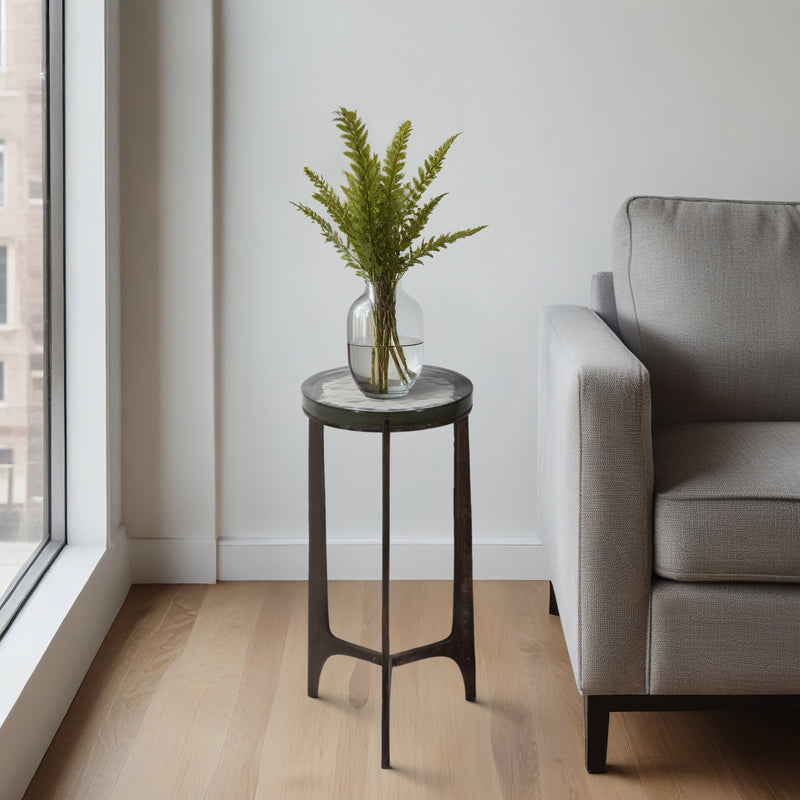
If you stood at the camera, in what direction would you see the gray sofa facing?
facing the viewer
